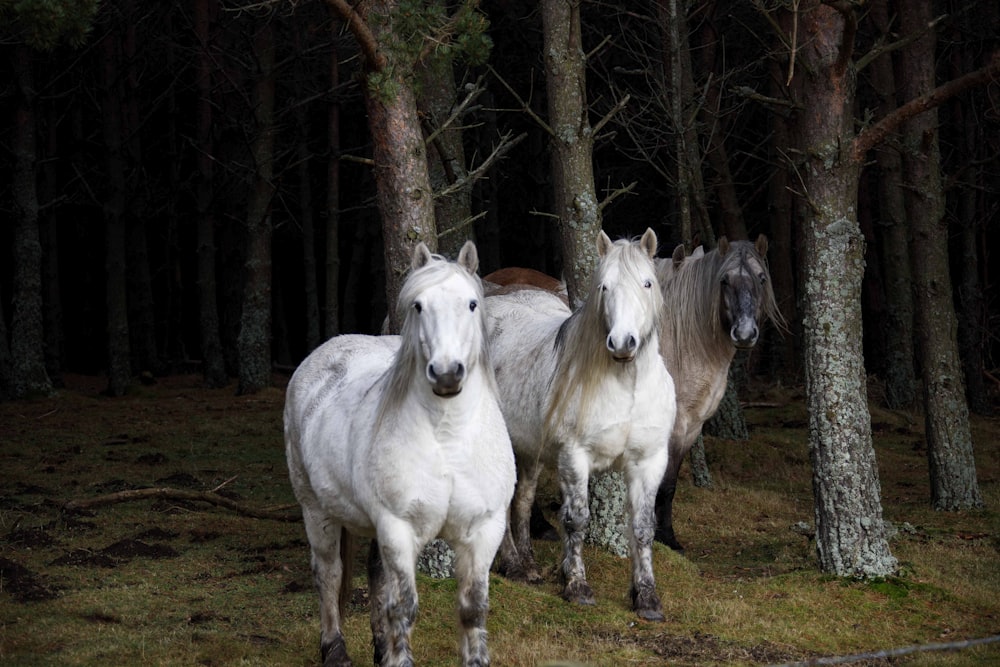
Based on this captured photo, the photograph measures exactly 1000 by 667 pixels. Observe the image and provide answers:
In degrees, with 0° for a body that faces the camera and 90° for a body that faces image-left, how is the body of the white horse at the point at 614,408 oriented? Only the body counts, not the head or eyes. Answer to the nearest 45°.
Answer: approximately 315°

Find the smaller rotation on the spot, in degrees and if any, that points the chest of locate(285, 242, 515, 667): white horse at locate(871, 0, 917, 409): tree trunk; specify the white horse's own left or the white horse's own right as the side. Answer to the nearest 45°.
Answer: approximately 90° to the white horse's own left

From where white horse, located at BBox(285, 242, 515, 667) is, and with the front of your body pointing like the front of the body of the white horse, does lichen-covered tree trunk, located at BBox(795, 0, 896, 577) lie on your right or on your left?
on your left

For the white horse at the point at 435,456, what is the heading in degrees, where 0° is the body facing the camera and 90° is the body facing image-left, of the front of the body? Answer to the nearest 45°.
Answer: approximately 315°

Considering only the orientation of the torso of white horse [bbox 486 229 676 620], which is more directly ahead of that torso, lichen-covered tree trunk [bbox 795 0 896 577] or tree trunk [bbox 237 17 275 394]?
the lichen-covered tree trunk

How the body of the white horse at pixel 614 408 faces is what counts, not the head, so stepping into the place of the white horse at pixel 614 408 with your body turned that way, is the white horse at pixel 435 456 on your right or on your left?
on your right
